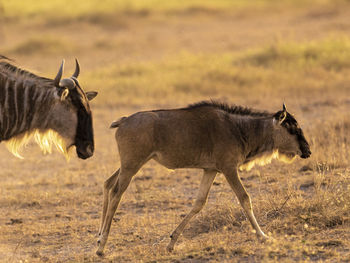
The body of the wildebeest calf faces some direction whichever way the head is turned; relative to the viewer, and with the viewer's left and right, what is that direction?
facing to the right of the viewer

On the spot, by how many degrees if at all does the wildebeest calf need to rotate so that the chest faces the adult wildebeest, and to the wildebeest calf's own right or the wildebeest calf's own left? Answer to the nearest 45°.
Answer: approximately 180°

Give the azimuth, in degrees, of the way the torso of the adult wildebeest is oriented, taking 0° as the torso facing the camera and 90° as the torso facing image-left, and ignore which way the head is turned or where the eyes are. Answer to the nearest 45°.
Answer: approximately 270°

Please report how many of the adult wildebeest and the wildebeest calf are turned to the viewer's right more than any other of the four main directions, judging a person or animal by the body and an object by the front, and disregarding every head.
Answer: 2

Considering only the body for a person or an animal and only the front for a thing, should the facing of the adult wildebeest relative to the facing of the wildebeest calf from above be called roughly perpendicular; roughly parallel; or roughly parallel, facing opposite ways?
roughly parallel

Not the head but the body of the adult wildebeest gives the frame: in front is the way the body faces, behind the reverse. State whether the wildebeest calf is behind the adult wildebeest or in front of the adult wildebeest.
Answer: in front
